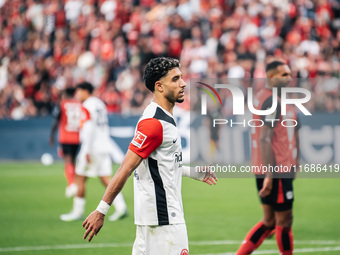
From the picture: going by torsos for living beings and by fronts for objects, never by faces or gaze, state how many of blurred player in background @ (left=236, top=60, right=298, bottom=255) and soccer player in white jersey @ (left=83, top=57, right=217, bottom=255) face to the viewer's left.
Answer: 0

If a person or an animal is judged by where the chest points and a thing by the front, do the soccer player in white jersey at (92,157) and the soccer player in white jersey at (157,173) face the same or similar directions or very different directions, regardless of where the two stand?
very different directions

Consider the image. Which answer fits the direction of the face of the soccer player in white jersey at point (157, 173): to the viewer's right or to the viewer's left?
to the viewer's right

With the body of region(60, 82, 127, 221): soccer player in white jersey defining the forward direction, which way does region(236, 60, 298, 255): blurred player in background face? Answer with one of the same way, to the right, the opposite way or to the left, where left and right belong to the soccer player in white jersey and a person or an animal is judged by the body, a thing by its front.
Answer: the opposite way
